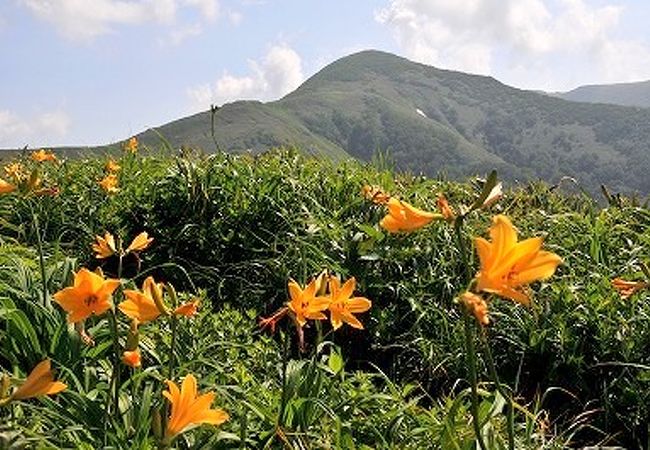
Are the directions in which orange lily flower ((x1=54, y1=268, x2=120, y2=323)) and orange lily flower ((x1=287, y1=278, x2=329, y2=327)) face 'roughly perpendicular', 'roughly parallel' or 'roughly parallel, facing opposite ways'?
roughly parallel

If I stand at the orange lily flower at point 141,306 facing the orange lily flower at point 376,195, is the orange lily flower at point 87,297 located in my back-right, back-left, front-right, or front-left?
back-left

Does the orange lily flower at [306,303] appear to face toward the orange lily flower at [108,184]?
no

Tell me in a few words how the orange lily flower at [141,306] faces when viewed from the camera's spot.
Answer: facing the viewer and to the left of the viewer

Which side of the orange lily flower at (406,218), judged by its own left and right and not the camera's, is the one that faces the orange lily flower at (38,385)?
front

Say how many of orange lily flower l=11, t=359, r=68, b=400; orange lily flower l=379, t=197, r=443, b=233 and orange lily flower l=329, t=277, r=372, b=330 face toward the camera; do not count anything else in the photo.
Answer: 1

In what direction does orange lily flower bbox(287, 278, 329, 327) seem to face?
toward the camera

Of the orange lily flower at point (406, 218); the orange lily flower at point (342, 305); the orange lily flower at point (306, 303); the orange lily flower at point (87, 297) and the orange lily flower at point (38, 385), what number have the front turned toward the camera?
3

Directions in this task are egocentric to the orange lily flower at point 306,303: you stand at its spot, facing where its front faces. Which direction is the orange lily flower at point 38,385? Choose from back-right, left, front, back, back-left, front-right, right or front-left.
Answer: front-right

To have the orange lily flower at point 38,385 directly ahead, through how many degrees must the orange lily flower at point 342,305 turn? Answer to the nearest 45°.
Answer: approximately 45° to its right

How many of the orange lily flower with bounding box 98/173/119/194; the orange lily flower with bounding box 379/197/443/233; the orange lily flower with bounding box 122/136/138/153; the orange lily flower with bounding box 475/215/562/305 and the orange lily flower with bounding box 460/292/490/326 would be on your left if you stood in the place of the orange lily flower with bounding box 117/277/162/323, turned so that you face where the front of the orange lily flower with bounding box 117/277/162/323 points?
3

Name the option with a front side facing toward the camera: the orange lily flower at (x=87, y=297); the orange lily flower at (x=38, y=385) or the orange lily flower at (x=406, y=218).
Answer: the orange lily flower at (x=87, y=297)

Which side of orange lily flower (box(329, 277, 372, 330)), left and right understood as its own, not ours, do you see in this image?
front

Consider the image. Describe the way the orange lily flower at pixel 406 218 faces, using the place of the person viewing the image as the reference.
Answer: facing to the left of the viewer

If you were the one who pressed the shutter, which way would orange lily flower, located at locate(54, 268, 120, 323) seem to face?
facing the viewer

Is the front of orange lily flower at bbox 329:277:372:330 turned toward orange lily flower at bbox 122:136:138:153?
no

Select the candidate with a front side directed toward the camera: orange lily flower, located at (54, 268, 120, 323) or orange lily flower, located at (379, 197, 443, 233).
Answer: orange lily flower, located at (54, 268, 120, 323)
